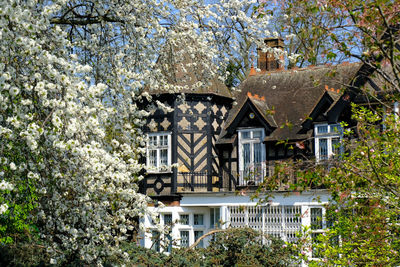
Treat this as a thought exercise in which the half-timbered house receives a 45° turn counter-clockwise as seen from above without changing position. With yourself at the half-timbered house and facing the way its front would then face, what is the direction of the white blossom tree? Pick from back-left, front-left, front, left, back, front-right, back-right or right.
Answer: front-right

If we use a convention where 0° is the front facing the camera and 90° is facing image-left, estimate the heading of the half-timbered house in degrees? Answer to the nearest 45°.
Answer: approximately 0°
